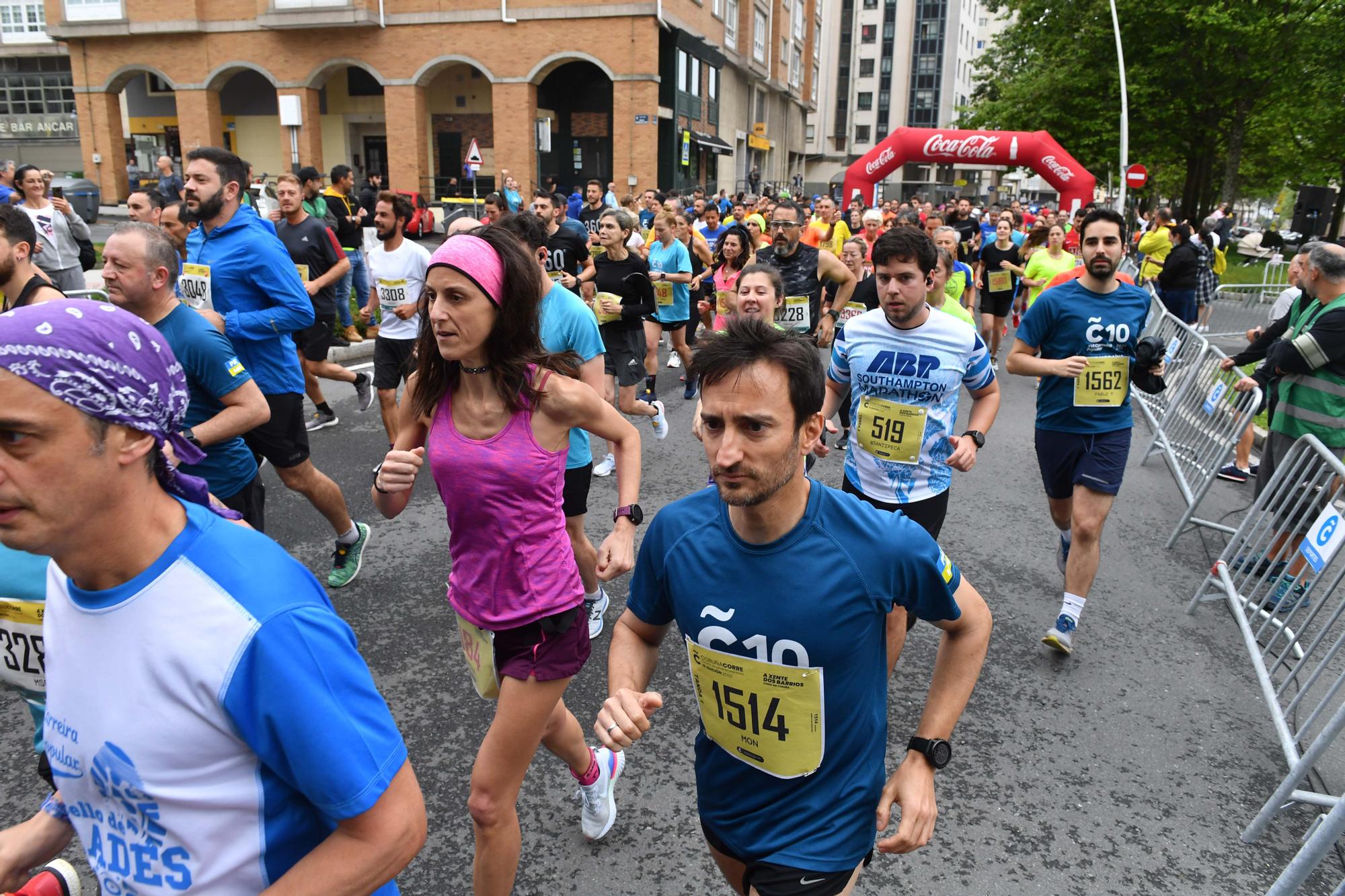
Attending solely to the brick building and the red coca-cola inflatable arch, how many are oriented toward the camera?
2

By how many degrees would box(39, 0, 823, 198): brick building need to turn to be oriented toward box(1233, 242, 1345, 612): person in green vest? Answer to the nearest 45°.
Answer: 0° — it already faces them

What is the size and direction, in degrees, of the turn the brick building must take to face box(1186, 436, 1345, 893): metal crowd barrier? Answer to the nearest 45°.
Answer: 0° — it already faces it

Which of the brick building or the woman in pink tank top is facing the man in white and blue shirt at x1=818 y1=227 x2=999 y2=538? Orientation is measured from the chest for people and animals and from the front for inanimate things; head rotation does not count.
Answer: the brick building

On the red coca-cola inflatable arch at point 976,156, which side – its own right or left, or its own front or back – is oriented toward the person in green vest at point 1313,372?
front

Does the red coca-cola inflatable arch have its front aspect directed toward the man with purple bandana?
yes

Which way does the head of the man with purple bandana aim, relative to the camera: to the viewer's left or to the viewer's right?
to the viewer's left

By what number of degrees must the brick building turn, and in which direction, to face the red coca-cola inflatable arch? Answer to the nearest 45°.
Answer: approximately 45° to its left

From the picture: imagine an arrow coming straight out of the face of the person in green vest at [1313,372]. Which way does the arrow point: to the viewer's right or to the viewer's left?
to the viewer's left

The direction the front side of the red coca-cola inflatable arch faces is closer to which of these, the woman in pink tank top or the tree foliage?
the woman in pink tank top
